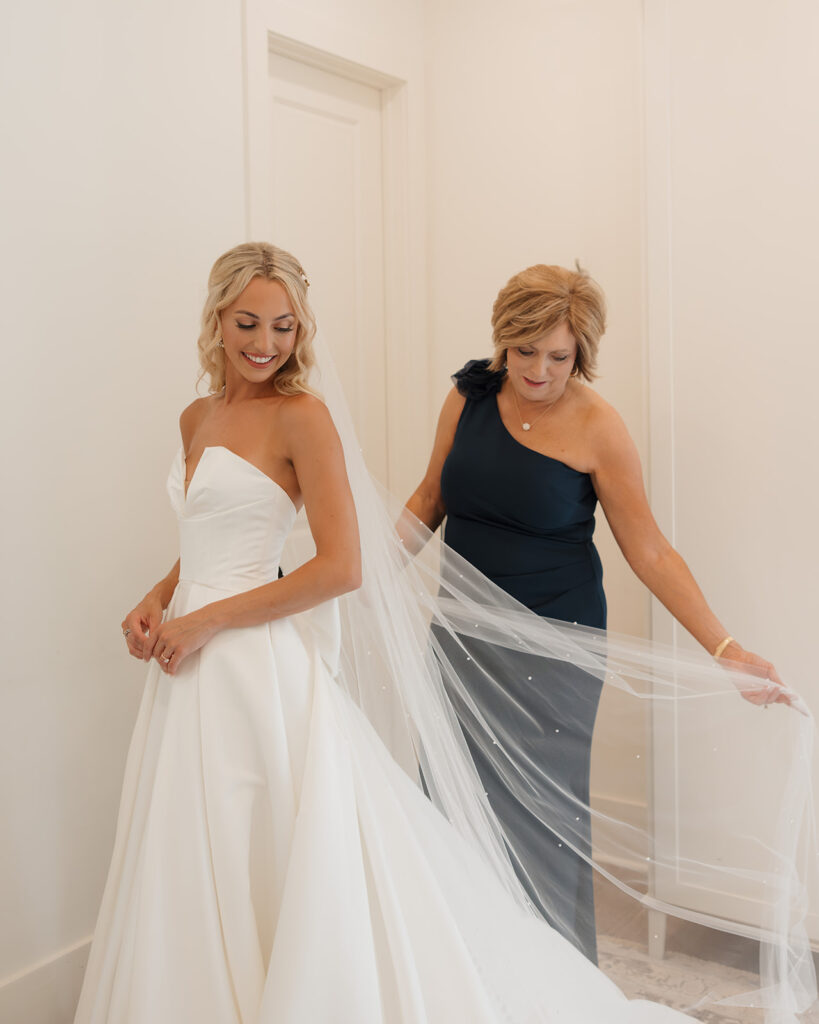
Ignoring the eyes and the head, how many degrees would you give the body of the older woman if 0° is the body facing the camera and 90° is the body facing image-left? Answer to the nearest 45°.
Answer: approximately 45°

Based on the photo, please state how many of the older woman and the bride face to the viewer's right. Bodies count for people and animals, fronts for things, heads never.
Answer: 0

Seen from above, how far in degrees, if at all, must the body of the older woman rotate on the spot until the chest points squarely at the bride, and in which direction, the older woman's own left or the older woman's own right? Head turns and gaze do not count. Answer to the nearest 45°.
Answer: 0° — they already face them

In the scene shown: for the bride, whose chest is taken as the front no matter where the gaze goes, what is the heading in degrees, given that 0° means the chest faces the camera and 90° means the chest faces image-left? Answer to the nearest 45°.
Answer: approximately 45°

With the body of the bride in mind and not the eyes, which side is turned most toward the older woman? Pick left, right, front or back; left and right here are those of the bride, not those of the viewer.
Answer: back
